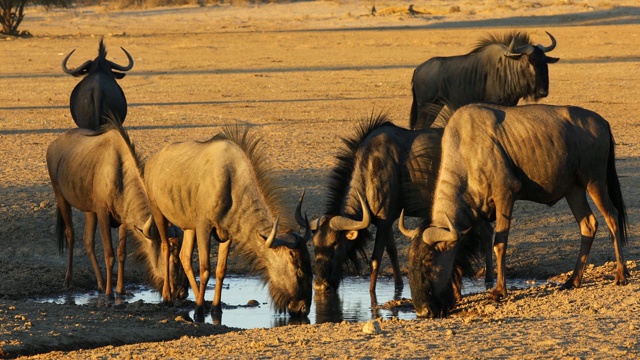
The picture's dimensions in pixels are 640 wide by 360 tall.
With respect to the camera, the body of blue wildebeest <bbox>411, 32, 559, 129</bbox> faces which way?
to the viewer's right

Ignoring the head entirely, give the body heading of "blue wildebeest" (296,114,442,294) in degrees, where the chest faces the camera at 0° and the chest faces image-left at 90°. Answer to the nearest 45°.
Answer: approximately 45°

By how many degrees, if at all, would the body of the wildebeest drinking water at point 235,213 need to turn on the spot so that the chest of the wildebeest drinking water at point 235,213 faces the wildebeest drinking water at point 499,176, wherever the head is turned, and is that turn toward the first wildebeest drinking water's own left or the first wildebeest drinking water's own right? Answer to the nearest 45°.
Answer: approximately 45° to the first wildebeest drinking water's own left

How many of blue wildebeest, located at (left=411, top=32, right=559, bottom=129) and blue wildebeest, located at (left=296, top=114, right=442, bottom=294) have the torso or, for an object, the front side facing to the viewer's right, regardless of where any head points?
1

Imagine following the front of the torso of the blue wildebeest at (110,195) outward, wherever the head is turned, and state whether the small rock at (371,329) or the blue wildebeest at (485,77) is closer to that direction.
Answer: the small rock

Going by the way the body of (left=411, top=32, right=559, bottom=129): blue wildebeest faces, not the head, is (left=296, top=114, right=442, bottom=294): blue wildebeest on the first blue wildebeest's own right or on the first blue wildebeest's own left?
on the first blue wildebeest's own right

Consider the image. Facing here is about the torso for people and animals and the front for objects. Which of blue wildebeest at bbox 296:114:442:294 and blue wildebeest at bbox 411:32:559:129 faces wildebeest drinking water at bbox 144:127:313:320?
blue wildebeest at bbox 296:114:442:294

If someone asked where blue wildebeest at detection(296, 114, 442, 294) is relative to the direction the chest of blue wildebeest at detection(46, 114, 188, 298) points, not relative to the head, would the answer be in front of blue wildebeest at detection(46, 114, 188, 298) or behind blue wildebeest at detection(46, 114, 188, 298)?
in front

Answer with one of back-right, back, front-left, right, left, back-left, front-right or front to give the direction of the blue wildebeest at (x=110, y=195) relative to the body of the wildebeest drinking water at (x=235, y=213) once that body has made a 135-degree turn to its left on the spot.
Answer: front-left

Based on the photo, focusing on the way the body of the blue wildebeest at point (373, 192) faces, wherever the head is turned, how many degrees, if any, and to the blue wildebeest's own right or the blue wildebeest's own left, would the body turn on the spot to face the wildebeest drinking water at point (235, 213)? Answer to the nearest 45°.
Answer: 0° — it already faces it

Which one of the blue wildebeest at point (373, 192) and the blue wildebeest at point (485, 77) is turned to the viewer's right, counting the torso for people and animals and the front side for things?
the blue wildebeest at point (485, 77)

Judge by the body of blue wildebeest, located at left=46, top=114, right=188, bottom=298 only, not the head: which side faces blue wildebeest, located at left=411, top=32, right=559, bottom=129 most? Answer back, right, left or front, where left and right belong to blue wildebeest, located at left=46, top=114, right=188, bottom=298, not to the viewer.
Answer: left

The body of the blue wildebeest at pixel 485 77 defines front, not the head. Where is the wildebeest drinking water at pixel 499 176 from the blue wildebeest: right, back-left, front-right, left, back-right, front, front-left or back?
right

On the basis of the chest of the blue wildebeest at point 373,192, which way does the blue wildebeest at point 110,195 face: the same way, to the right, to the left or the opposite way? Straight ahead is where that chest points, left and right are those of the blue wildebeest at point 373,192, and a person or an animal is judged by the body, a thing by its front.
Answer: to the left

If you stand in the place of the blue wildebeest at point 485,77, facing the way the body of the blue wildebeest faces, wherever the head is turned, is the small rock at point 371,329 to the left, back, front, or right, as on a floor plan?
right
